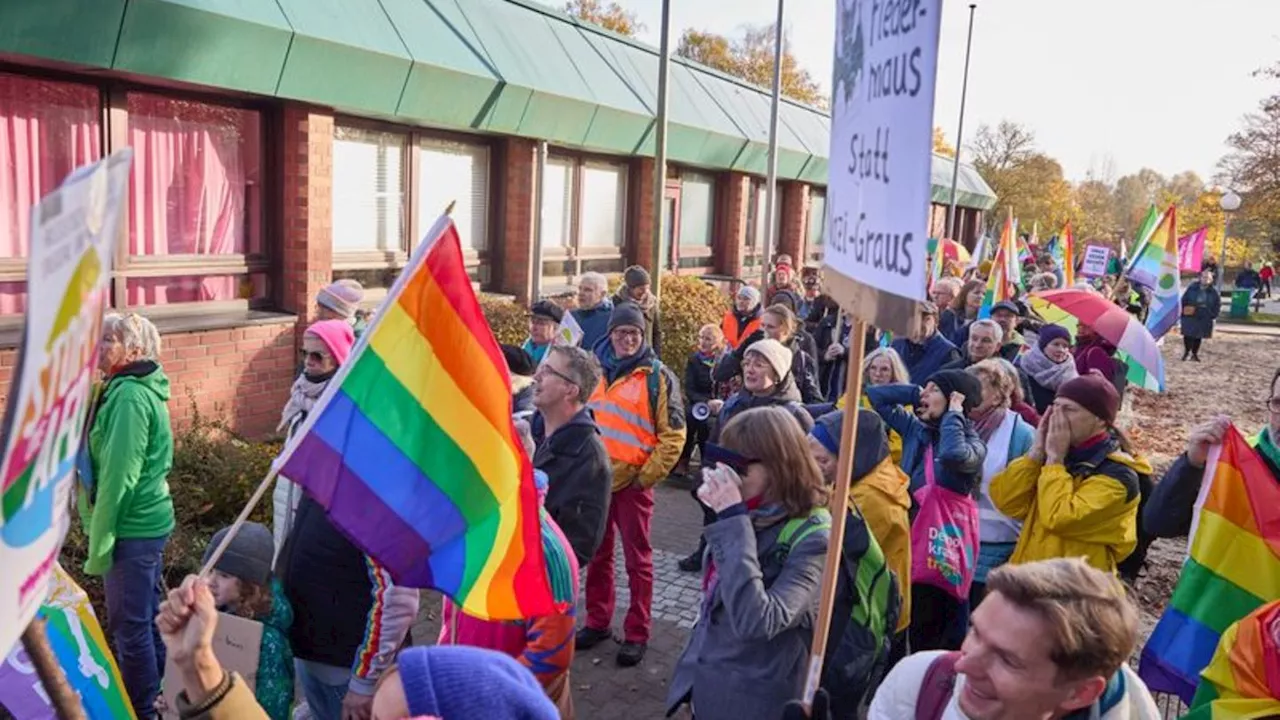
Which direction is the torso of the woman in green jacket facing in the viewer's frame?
to the viewer's left

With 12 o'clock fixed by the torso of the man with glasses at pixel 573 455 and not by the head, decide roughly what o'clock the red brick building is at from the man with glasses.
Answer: The red brick building is roughly at 2 o'clock from the man with glasses.

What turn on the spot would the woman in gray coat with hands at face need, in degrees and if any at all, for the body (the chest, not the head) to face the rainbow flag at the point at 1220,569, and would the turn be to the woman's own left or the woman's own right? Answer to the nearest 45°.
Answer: approximately 180°

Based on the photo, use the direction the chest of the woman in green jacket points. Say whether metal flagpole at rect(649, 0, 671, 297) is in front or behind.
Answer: behind

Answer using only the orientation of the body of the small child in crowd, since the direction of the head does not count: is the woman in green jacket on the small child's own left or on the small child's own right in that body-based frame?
on the small child's own right

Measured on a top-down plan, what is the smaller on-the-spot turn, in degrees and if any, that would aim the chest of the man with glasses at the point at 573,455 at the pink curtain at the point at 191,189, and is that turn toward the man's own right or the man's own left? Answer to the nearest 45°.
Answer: approximately 45° to the man's own right

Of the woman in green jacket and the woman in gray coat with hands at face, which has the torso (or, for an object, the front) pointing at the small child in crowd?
the woman in gray coat with hands at face

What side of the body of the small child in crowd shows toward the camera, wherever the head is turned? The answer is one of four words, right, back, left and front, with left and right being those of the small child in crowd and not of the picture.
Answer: left

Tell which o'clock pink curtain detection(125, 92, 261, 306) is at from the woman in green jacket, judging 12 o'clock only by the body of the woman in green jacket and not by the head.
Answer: The pink curtain is roughly at 3 o'clock from the woman in green jacket.

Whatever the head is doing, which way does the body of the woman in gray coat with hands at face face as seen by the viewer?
to the viewer's left
